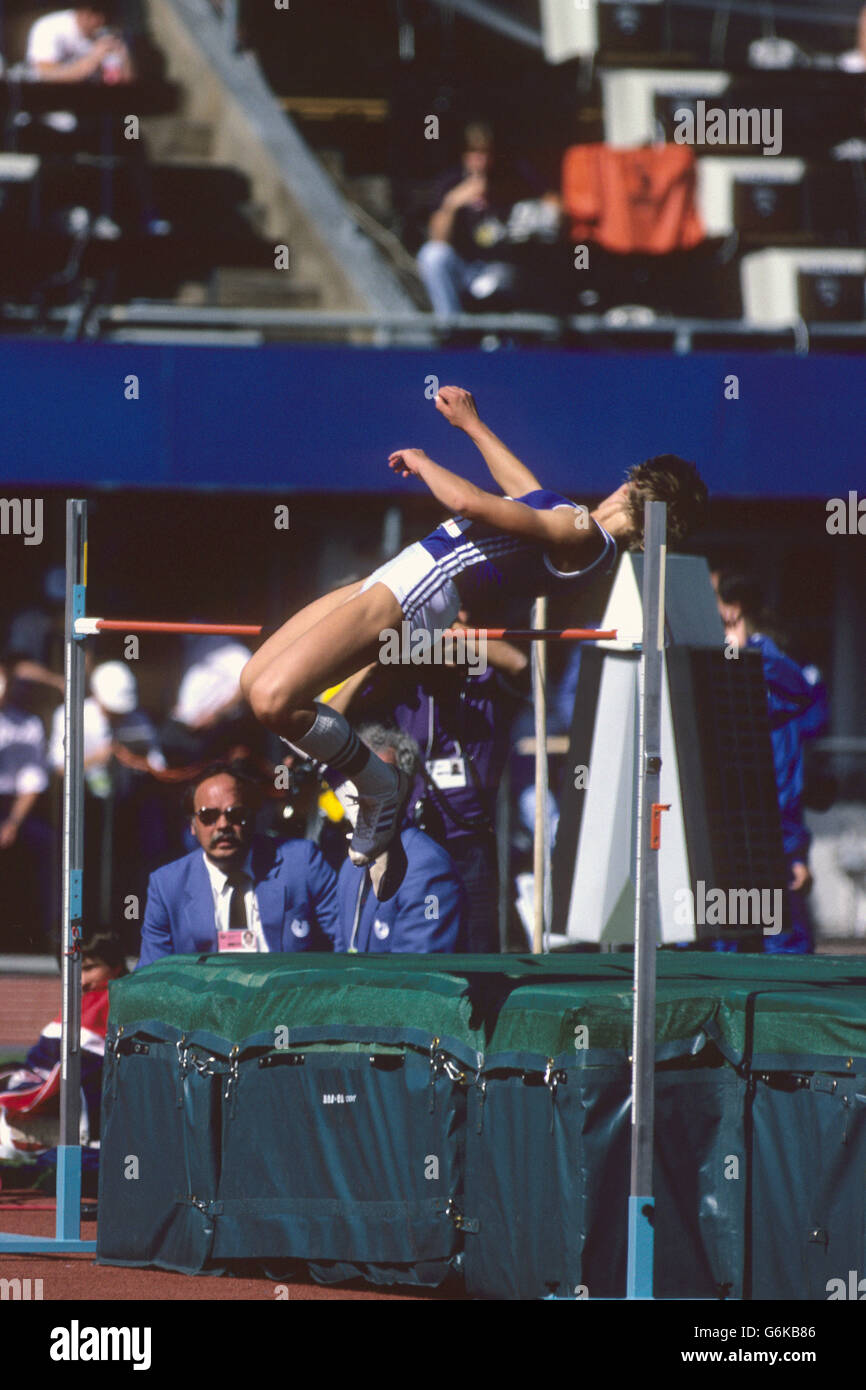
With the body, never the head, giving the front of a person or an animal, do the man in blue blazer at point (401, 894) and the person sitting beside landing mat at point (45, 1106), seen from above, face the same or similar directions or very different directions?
same or similar directions

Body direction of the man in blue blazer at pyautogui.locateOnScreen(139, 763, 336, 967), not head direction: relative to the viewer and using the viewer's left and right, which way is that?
facing the viewer

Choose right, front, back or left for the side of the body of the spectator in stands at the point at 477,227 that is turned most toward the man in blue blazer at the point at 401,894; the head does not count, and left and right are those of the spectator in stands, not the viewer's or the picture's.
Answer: front

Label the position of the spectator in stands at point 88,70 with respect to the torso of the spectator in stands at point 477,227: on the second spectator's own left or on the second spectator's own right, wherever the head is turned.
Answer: on the second spectator's own right

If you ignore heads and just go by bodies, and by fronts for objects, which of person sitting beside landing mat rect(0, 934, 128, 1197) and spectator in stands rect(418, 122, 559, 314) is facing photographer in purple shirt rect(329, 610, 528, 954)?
spectator in stands rect(418, 122, 559, 314)

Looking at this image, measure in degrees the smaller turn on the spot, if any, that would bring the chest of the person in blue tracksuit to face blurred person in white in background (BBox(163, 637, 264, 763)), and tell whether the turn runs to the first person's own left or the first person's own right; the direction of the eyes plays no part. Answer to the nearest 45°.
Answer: approximately 45° to the first person's own right

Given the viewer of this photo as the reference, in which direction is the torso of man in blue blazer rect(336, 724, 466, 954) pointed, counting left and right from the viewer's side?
facing the viewer and to the left of the viewer

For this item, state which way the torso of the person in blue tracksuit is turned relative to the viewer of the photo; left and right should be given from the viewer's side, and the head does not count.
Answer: facing to the left of the viewer

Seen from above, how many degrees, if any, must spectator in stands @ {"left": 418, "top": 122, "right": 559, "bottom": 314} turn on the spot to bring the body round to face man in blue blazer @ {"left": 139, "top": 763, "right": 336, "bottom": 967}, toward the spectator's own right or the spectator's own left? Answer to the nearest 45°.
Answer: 0° — they already face them

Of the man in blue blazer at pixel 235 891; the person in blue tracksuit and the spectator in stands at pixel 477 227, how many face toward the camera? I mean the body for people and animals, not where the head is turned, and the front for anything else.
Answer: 2

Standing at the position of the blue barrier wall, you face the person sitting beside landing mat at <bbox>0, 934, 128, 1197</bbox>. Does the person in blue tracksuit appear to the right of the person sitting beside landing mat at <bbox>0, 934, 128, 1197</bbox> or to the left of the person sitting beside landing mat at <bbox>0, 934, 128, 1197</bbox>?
left

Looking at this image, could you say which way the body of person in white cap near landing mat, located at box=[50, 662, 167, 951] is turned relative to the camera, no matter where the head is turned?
toward the camera

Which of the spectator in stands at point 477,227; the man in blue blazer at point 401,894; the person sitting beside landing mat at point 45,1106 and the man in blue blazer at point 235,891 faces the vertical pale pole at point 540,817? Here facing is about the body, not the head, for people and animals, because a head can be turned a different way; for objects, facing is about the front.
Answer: the spectator in stands at point 477,227

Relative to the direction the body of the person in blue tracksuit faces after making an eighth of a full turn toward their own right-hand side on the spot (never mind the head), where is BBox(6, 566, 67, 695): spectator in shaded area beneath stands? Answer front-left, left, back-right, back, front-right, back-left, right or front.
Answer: front

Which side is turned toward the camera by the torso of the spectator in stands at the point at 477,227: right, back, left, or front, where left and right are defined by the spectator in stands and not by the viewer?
front

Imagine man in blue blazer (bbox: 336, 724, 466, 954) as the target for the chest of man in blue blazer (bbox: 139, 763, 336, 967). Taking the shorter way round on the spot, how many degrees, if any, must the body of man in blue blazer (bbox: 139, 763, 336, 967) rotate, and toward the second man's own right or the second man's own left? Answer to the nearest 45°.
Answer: approximately 45° to the second man's own left

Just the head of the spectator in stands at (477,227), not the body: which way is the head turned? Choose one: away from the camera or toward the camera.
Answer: toward the camera
